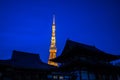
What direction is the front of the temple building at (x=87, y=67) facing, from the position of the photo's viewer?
facing the viewer and to the right of the viewer
